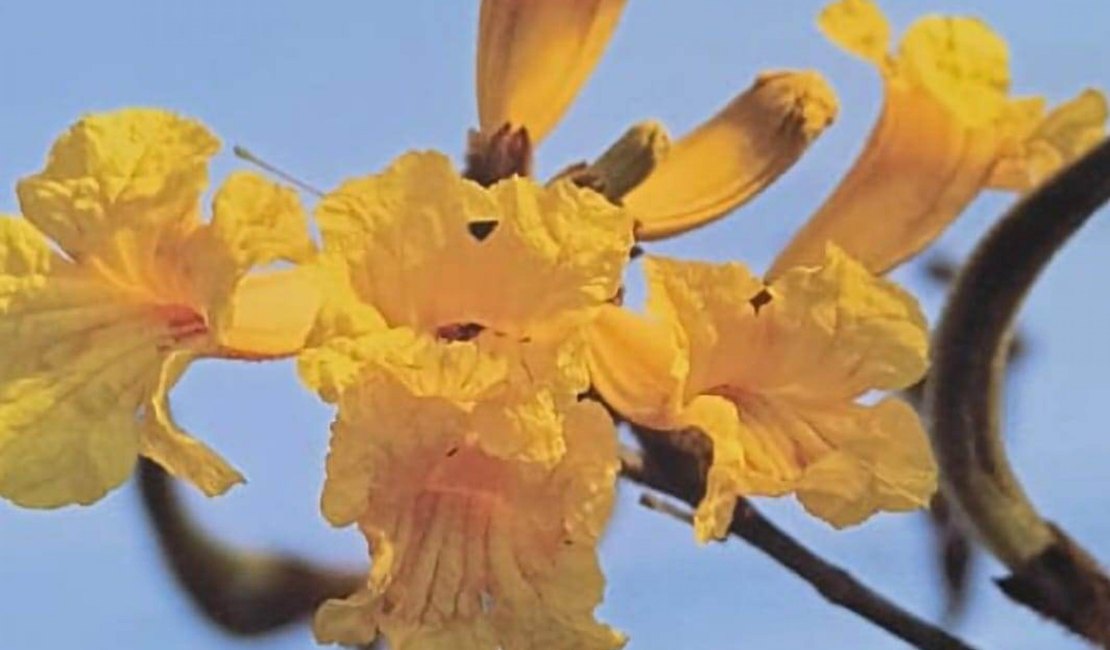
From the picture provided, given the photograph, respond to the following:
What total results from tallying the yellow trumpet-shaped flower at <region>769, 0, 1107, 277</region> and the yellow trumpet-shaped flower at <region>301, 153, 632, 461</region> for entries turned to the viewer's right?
1

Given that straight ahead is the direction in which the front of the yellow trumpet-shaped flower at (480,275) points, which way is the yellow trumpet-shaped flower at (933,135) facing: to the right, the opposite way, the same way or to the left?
to the left

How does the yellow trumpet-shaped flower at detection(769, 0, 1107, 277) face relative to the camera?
to the viewer's right

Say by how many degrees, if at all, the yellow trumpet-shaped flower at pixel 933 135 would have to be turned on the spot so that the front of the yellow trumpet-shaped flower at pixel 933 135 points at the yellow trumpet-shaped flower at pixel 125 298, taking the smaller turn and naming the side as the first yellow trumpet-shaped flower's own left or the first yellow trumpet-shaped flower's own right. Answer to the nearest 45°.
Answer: approximately 135° to the first yellow trumpet-shaped flower's own right
